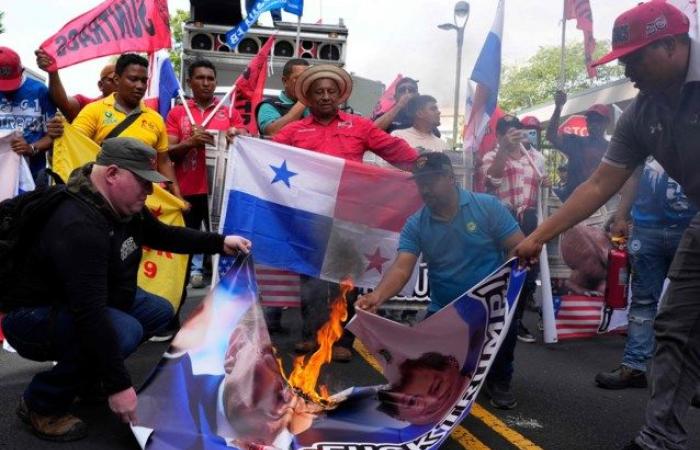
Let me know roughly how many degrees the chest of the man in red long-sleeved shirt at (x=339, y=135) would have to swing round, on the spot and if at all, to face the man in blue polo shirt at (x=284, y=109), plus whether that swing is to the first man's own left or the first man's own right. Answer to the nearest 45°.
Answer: approximately 135° to the first man's own right

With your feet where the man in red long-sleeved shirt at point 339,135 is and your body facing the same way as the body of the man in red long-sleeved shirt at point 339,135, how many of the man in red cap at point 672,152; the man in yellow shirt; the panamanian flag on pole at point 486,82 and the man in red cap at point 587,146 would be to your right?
1

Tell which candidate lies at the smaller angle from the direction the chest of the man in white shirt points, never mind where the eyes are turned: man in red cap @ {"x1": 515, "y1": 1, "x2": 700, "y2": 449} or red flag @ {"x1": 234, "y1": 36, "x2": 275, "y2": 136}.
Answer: the man in red cap

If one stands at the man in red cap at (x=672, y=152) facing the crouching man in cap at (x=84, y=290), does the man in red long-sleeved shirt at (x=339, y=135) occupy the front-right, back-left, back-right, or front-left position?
front-right

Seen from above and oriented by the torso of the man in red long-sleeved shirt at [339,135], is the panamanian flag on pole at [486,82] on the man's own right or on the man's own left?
on the man's own left

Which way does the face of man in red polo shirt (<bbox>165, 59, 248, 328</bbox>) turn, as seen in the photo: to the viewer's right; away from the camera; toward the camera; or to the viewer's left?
toward the camera

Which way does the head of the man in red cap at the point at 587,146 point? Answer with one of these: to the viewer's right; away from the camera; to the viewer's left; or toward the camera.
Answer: toward the camera

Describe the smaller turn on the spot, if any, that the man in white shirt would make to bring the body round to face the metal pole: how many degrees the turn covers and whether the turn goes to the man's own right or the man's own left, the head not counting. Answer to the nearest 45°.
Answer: approximately 135° to the man's own left

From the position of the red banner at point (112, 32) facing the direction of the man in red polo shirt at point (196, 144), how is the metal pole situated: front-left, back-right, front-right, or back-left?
front-left

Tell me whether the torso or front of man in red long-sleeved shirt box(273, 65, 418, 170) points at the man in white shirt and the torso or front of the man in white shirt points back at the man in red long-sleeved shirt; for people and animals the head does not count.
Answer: no

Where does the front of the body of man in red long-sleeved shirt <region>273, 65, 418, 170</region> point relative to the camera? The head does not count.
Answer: toward the camera

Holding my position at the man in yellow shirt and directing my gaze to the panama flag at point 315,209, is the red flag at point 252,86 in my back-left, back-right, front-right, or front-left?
front-left

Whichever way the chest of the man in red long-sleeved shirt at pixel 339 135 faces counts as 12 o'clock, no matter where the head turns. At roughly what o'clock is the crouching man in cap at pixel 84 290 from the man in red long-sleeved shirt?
The crouching man in cap is roughly at 1 o'clock from the man in red long-sleeved shirt.

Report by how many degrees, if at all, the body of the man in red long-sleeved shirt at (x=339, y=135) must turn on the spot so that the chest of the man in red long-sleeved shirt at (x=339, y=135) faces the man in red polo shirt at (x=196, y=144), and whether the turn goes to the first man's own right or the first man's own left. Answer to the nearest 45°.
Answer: approximately 135° to the first man's own right

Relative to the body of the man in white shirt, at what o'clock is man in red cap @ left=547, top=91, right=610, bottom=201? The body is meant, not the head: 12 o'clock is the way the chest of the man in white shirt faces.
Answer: The man in red cap is roughly at 10 o'clock from the man in white shirt.

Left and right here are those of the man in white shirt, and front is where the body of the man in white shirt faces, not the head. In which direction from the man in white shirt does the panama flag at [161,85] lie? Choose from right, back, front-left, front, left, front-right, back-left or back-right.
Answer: back-right

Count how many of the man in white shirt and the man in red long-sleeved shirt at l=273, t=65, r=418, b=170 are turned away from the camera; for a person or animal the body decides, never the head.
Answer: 0

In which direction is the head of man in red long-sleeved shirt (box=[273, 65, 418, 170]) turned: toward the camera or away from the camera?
toward the camera
